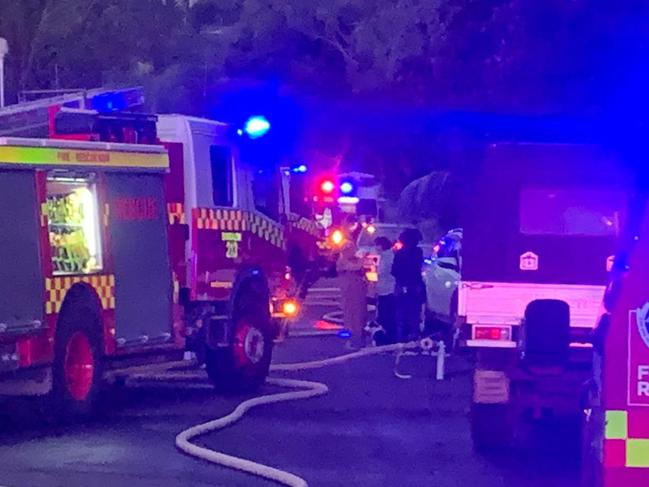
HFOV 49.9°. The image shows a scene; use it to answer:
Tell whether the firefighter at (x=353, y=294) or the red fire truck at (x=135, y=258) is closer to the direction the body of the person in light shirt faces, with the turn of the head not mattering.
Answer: the firefighter

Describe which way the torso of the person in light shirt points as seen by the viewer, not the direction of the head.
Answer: to the viewer's left

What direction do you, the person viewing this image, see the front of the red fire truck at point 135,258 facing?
facing away from the viewer and to the right of the viewer

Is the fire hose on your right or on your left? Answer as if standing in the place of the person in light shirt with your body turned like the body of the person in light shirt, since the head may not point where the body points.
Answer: on your left

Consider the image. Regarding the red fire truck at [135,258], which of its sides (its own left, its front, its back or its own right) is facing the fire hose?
right

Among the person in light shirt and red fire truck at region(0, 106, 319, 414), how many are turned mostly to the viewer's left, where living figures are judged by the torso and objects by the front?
1
